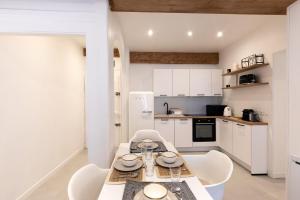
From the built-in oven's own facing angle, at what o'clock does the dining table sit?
The dining table is roughly at 12 o'clock from the built-in oven.

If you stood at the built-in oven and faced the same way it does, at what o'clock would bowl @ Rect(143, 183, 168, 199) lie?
The bowl is roughly at 12 o'clock from the built-in oven.

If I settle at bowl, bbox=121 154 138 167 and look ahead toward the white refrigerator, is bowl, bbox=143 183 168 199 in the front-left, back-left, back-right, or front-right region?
back-right

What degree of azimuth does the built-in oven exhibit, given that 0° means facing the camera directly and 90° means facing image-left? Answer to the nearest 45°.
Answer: approximately 0°

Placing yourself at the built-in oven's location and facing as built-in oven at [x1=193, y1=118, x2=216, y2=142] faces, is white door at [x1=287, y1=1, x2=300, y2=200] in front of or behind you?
in front

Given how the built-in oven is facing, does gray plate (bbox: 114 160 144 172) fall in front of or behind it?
in front

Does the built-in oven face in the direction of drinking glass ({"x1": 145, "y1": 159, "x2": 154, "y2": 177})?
yes

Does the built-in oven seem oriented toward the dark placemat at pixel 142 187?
yes

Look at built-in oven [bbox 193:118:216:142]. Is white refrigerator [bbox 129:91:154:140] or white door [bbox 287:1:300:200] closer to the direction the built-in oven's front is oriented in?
the white door

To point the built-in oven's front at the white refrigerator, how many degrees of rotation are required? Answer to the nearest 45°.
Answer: approximately 45° to its right
